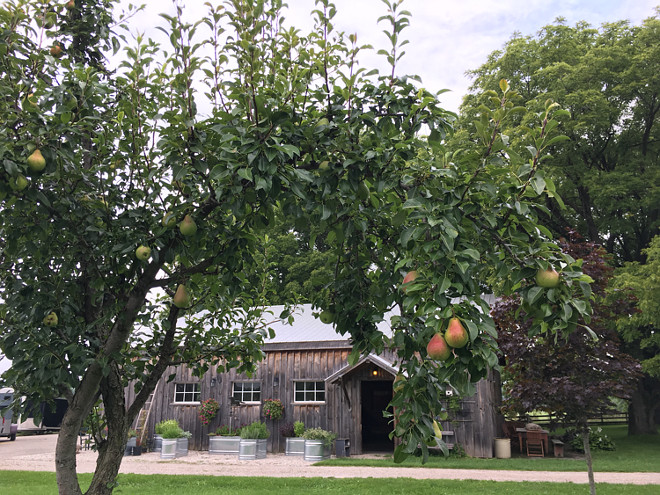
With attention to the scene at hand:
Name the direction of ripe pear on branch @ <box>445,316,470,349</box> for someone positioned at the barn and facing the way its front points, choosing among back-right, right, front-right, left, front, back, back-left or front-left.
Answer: front

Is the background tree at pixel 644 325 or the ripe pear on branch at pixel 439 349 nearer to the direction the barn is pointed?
the ripe pear on branch

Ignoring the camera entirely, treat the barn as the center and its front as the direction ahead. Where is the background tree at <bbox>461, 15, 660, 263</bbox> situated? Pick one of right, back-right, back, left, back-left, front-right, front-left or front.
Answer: left

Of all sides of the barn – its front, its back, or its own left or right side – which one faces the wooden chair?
left

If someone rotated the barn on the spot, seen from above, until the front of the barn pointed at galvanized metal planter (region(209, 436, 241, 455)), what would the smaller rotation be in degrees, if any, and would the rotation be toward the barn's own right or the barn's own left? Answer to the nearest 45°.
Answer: approximately 90° to the barn's own right

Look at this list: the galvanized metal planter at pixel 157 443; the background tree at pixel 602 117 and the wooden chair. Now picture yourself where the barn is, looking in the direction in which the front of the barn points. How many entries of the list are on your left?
2

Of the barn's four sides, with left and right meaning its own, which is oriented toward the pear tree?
front

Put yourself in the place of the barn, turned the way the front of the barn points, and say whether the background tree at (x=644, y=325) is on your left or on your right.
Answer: on your left

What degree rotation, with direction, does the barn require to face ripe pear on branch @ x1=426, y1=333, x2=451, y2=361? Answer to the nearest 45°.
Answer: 0° — it already faces it

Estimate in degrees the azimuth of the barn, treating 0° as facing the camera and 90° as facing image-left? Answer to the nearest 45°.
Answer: approximately 0°

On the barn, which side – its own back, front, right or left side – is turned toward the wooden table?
left

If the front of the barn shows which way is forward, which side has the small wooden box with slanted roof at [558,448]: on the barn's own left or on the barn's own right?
on the barn's own left
